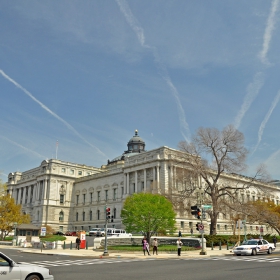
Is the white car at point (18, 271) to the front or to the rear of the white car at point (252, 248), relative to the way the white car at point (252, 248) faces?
to the front

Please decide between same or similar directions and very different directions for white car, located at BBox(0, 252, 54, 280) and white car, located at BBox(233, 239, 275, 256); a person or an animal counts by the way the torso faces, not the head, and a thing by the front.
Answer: very different directions

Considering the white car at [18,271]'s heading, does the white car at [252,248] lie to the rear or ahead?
ahead

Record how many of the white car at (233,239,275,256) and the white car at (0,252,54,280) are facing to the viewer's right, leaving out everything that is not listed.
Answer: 1

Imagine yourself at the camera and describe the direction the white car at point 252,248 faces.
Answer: facing the viewer and to the left of the viewer

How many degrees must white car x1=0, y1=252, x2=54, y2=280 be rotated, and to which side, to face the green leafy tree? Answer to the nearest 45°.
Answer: approximately 45° to its left

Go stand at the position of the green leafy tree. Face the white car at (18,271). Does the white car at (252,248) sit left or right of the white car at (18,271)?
left

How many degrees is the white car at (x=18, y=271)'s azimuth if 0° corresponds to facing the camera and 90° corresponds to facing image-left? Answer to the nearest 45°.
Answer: approximately 270°

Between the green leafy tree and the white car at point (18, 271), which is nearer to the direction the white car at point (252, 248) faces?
the white car
